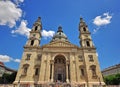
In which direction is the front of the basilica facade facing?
toward the camera
